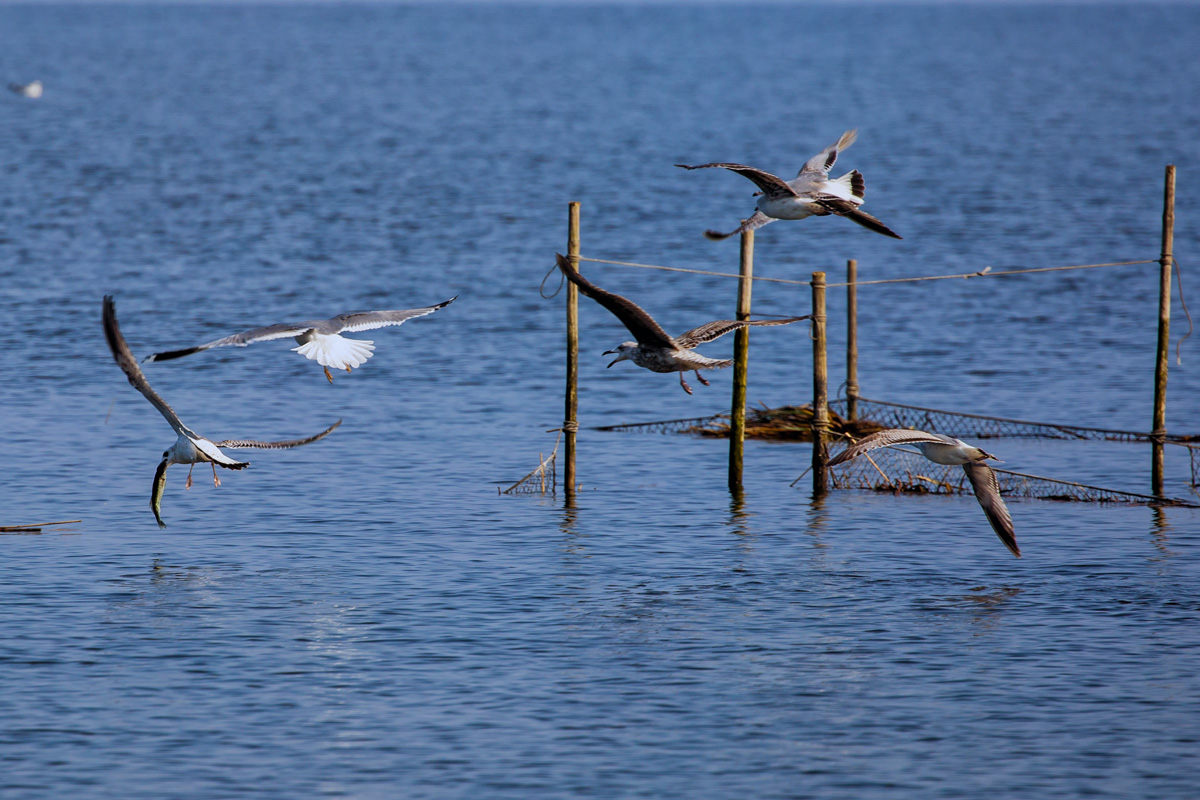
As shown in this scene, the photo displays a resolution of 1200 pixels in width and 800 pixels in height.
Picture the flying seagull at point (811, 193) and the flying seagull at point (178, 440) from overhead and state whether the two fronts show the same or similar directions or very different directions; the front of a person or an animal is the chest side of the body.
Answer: same or similar directions

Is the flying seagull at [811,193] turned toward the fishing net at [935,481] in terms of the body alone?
no

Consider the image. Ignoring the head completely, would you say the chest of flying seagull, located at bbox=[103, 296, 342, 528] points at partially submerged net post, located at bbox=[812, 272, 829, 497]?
no

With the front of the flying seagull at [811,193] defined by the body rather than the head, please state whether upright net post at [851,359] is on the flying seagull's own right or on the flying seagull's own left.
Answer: on the flying seagull's own right

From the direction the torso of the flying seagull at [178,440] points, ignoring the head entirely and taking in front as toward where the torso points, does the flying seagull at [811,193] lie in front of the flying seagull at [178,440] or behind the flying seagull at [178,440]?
behind

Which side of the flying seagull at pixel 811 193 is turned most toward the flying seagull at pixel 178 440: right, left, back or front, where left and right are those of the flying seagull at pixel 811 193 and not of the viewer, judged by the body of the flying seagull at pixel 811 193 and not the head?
front

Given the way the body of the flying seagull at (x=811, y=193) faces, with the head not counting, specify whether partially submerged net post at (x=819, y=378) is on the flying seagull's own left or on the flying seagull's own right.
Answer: on the flying seagull's own right

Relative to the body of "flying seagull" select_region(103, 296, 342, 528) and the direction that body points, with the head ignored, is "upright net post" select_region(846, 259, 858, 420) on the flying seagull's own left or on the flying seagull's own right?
on the flying seagull's own right

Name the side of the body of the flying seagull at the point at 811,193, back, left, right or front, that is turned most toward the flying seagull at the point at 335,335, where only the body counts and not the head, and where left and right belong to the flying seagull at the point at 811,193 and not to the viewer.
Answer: front

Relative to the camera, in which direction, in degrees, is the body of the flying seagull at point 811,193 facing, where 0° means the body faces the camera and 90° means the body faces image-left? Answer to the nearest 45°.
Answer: approximately 90°

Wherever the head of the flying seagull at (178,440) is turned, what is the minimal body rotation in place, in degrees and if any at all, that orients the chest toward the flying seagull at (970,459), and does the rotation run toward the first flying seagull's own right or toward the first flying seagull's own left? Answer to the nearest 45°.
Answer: approximately 135° to the first flying seagull's own right

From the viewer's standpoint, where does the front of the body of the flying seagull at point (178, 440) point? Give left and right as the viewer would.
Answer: facing away from the viewer and to the left of the viewer

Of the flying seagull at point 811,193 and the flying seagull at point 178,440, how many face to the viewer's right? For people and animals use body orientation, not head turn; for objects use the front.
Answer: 0
